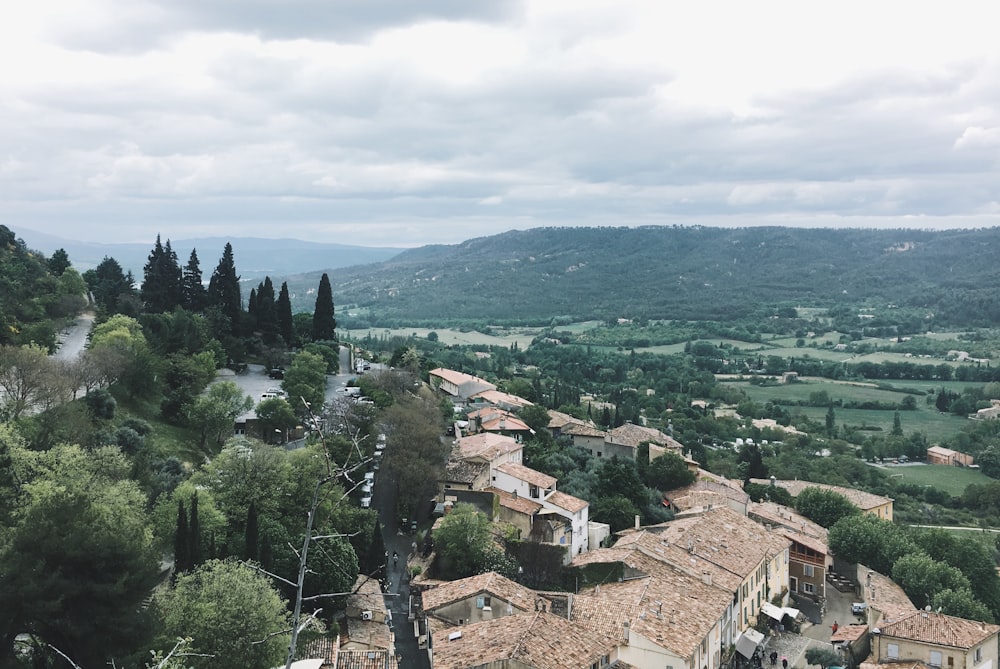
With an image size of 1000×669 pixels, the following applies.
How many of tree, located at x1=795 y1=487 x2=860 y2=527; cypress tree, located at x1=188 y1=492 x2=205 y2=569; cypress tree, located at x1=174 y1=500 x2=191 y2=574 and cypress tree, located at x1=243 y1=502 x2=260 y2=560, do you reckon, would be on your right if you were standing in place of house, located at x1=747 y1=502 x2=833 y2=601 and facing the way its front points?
3

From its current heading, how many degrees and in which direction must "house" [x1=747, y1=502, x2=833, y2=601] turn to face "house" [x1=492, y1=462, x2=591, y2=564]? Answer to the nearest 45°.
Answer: approximately 90° to its right

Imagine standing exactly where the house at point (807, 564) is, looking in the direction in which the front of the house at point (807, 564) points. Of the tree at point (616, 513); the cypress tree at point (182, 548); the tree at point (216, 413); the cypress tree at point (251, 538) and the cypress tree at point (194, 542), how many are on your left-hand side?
0

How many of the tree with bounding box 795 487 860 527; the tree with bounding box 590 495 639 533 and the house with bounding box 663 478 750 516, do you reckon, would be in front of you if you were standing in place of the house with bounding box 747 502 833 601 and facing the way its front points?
0

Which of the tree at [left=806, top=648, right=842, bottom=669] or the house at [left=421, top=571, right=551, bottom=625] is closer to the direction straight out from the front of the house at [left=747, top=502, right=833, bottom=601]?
the tree

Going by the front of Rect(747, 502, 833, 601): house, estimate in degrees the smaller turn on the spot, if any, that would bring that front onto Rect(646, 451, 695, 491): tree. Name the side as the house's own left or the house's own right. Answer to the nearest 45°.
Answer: approximately 180°

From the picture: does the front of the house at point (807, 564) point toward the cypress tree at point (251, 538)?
no

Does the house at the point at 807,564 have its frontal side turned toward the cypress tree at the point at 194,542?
no

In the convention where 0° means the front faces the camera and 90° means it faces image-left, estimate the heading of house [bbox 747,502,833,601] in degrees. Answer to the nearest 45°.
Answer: approximately 315°

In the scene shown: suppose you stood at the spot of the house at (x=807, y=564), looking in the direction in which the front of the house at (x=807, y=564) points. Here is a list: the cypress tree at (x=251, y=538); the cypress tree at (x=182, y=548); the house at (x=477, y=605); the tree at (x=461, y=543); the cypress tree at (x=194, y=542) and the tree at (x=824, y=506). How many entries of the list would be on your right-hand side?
5

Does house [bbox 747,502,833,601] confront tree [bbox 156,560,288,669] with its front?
no

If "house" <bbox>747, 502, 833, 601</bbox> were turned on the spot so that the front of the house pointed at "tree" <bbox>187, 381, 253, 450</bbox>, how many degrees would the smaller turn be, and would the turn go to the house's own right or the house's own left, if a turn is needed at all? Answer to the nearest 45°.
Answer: approximately 135° to the house's own right

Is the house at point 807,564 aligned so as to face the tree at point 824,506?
no

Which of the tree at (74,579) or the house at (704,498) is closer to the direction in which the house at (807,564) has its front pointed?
the tree

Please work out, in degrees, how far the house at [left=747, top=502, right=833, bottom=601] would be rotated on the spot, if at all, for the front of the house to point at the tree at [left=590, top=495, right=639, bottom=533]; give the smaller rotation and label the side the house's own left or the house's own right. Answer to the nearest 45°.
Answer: approximately 135° to the house's own right

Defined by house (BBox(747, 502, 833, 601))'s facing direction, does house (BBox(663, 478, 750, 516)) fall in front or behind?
behind
